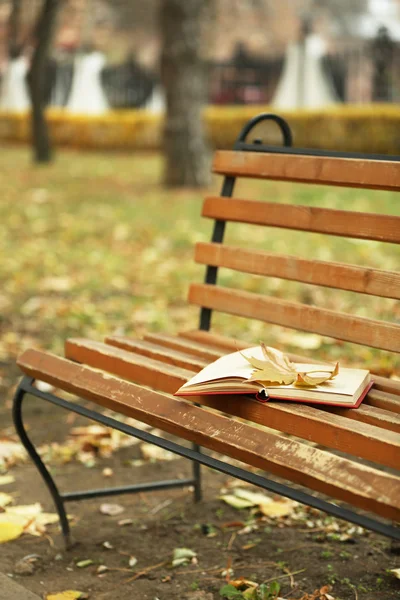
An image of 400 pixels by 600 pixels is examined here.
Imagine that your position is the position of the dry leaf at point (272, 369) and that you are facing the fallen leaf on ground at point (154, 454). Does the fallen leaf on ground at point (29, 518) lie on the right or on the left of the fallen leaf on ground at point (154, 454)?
left

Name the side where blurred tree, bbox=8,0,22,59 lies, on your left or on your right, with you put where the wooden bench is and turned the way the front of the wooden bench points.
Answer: on your right

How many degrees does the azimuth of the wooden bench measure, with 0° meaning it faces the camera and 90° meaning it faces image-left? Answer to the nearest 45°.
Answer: approximately 45°

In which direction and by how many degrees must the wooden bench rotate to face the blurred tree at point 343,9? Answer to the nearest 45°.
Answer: approximately 135° to its right

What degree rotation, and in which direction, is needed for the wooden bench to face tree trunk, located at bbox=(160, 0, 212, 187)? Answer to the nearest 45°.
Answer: approximately 135° to its right

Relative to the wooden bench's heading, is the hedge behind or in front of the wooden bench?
behind

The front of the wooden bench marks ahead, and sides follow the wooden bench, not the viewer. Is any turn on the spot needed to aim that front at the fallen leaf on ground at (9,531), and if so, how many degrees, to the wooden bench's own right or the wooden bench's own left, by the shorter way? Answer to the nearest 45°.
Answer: approximately 45° to the wooden bench's own right
